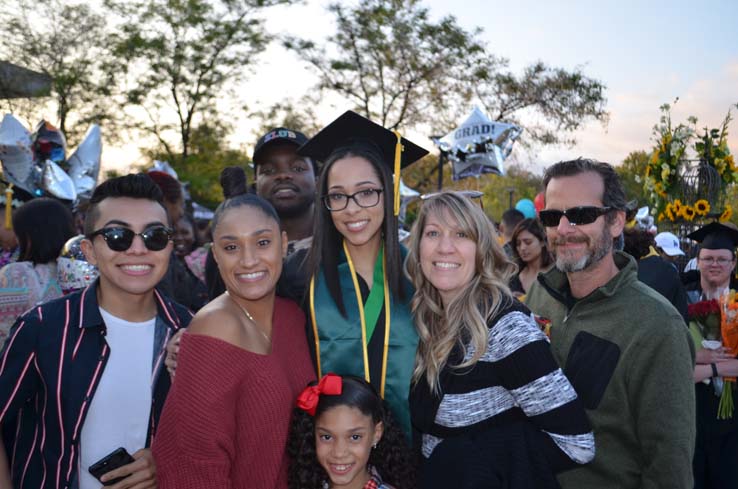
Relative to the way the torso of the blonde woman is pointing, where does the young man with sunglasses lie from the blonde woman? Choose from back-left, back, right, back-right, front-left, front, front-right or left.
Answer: front-right

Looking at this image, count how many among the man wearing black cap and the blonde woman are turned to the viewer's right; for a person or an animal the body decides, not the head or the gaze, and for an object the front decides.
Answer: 0

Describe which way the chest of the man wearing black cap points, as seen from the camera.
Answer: toward the camera

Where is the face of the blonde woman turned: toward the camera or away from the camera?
toward the camera

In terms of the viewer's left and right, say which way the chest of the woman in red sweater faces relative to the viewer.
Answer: facing the viewer and to the right of the viewer

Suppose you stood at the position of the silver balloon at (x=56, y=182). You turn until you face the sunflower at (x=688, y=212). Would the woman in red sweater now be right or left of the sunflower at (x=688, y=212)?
right

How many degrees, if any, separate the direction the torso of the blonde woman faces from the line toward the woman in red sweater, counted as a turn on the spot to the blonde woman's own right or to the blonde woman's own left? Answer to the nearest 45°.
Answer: approximately 45° to the blonde woman's own right

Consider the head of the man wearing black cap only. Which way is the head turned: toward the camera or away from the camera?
toward the camera

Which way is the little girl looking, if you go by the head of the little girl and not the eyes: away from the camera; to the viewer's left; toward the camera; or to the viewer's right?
toward the camera

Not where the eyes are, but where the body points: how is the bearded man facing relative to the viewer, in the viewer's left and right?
facing the viewer and to the left of the viewer

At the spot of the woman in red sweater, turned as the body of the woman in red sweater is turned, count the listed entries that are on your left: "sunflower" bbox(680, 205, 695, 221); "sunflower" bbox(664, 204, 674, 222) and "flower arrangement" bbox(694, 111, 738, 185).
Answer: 3

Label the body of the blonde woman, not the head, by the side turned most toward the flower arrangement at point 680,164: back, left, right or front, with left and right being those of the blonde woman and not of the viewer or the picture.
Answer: back

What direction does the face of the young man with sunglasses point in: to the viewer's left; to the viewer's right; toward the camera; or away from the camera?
toward the camera

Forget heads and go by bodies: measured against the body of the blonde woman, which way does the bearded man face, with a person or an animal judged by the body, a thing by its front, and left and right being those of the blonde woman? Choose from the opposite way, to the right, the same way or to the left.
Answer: the same way

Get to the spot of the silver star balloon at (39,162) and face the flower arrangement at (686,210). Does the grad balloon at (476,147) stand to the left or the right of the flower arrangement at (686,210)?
right

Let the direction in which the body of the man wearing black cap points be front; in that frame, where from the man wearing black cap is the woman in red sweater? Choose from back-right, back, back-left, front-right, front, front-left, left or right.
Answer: front

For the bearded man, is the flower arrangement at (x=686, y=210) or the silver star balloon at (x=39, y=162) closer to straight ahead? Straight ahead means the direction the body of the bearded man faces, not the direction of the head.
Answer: the silver star balloon
